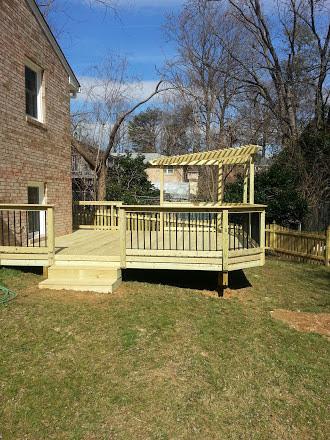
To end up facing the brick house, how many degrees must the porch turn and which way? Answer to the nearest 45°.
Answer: approximately 135° to its right

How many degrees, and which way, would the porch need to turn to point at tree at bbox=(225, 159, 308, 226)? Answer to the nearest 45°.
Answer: approximately 135° to its left

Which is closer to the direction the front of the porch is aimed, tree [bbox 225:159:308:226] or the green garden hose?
the green garden hose

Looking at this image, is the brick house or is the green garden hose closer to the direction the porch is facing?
the green garden hose

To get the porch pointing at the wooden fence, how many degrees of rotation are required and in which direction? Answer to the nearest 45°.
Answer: approximately 135° to its left

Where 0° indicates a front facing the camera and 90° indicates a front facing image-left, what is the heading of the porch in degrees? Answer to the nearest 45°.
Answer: approximately 0°
